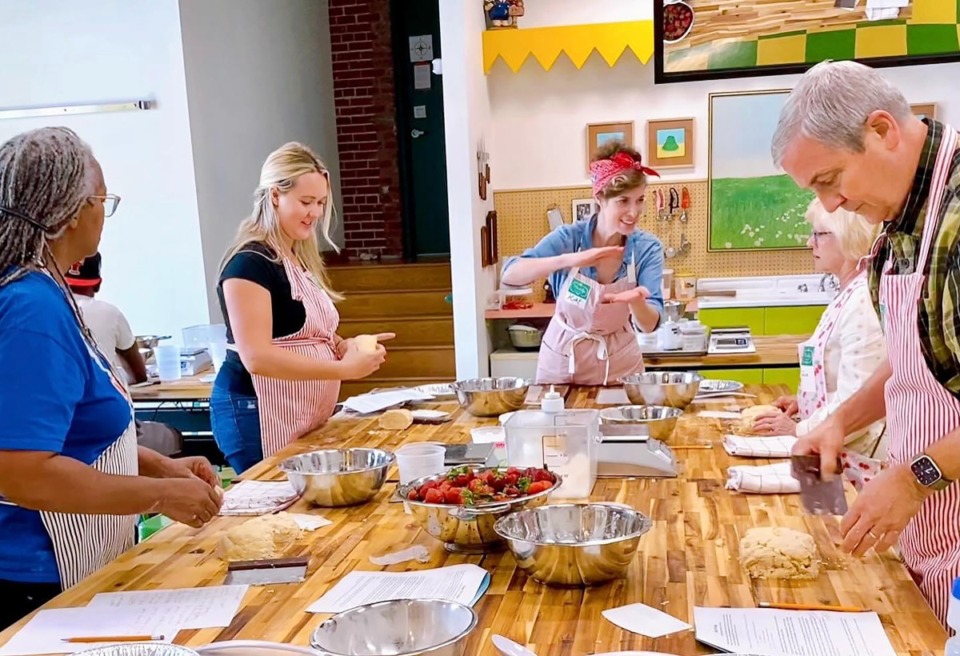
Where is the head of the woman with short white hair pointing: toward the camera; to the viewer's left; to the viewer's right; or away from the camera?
to the viewer's left

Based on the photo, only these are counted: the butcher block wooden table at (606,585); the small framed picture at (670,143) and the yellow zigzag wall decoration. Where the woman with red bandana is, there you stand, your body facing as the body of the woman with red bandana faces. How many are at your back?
2

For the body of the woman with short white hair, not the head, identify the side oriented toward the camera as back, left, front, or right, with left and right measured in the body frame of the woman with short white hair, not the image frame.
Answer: left

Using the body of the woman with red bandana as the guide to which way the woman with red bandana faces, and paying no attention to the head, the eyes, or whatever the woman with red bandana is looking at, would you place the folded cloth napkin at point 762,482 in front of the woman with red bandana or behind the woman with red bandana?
in front

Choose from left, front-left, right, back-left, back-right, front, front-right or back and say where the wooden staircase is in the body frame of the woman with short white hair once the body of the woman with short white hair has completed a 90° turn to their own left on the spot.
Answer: back-right

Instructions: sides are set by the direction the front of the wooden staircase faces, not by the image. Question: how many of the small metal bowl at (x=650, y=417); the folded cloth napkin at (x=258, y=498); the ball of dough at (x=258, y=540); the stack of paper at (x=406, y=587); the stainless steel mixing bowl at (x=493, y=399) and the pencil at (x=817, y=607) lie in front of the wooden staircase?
6

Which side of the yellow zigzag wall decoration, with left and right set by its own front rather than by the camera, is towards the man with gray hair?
front

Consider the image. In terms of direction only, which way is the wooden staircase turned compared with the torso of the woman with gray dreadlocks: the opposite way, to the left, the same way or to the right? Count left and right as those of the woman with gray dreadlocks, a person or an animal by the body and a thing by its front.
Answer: to the right

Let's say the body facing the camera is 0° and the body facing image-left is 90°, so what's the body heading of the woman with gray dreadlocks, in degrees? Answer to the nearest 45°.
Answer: approximately 270°

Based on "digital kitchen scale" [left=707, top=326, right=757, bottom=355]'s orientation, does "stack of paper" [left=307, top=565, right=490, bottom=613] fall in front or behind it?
in front

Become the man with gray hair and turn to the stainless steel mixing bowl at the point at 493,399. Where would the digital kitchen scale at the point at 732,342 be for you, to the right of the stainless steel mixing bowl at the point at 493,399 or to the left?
right

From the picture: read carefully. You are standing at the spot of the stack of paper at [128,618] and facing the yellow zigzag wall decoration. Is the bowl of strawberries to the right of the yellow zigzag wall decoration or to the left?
right

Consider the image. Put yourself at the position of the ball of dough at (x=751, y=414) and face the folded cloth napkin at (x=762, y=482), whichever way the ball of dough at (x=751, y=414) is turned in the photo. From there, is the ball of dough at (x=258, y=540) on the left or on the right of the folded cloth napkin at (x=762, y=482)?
right

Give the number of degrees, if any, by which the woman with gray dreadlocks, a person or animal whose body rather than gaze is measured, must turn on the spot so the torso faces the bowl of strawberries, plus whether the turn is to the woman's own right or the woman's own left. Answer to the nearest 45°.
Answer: approximately 45° to the woman's own right
